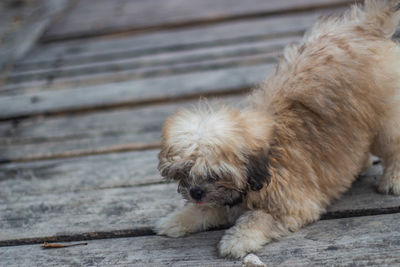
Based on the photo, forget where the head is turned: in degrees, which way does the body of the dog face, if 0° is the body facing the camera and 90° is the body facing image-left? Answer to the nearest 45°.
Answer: approximately 45°
